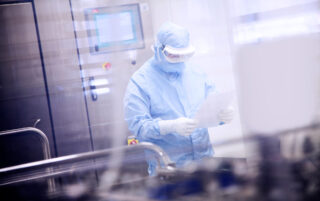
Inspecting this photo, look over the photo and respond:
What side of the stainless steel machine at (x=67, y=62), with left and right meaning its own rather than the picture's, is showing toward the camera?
front
